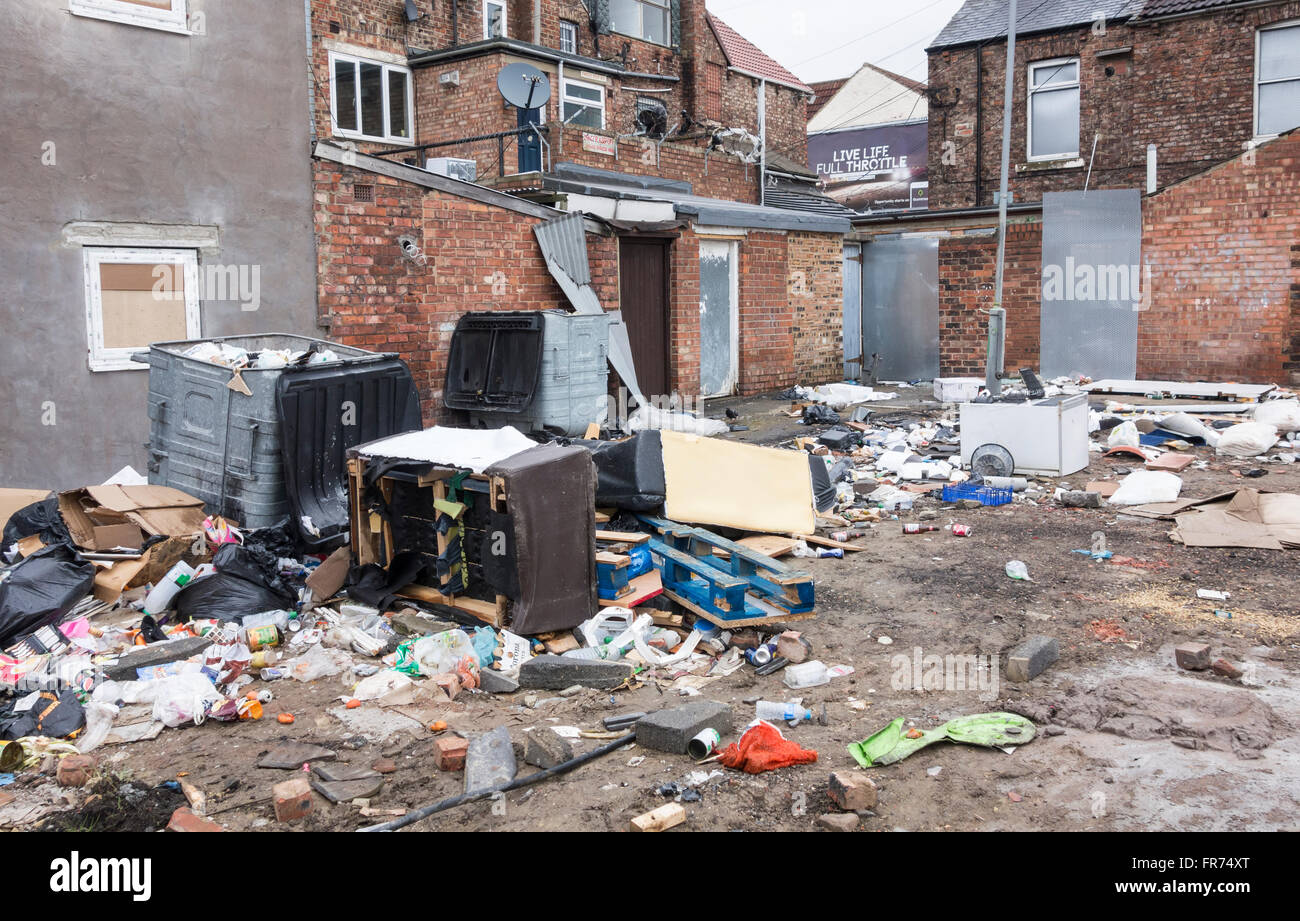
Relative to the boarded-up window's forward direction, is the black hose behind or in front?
in front

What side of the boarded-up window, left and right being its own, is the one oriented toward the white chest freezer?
left

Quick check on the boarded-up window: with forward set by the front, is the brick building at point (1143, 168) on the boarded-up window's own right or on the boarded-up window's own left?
on the boarded-up window's own left

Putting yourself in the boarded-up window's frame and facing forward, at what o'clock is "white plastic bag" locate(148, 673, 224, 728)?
The white plastic bag is roughly at 12 o'clock from the boarded-up window.

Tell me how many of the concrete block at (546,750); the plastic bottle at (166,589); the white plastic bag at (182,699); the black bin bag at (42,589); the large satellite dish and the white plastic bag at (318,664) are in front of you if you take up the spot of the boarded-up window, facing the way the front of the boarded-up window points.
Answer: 5

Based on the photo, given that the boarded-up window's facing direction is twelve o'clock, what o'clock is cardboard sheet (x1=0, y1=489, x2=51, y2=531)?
The cardboard sheet is roughly at 1 o'clock from the boarded-up window.

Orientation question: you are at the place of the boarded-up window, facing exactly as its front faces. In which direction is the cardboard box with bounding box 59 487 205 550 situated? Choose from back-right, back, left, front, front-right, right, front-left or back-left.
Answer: front

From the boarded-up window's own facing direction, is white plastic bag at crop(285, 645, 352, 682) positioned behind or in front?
in front

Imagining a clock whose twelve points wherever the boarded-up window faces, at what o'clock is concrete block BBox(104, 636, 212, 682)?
The concrete block is roughly at 12 o'clock from the boarded-up window.

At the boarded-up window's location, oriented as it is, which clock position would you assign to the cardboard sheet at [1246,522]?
The cardboard sheet is roughly at 10 o'clock from the boarded-up window.

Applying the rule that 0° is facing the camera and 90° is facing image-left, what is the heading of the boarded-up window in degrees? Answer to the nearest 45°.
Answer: approximately 0°

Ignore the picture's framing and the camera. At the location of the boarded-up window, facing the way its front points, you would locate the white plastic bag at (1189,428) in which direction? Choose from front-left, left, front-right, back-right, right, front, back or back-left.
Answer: left

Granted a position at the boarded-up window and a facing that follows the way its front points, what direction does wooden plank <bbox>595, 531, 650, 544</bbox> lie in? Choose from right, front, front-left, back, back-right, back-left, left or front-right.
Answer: front-left

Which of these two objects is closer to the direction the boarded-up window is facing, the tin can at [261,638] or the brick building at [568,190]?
the tin can
